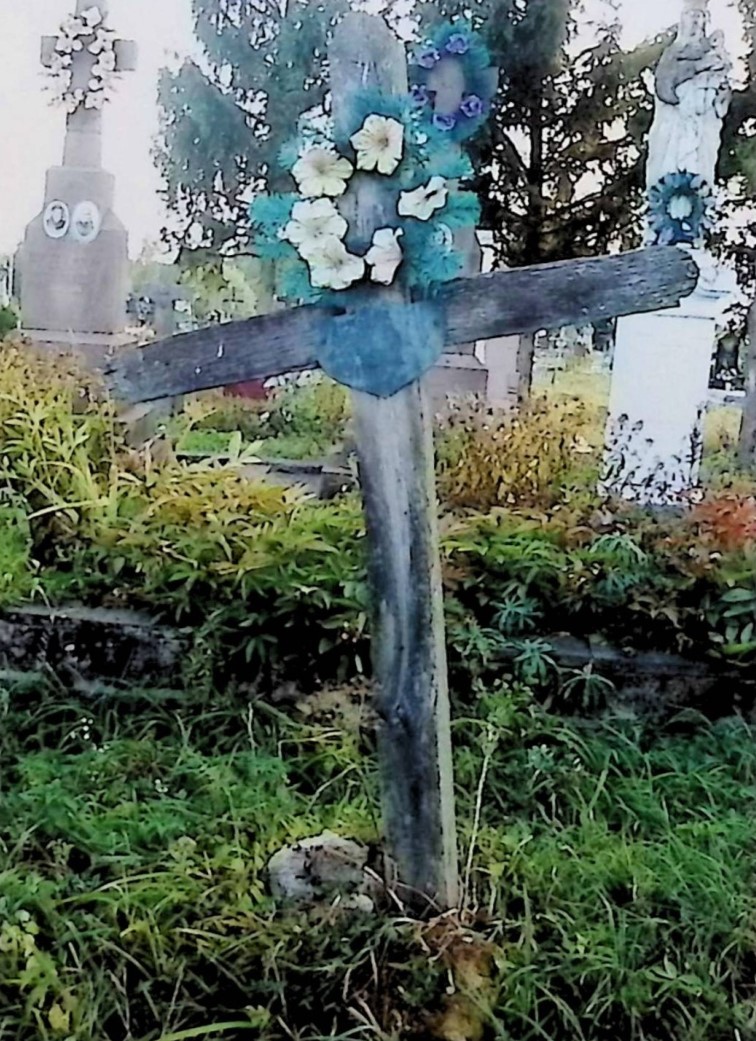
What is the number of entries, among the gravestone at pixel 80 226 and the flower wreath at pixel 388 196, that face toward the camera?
2

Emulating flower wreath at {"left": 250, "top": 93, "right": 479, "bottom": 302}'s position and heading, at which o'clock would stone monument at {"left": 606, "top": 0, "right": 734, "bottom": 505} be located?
The stone monument is roughly at 7 o'clock from the flower wreath.

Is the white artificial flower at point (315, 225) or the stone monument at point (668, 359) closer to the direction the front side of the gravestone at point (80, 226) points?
the white artificial flower

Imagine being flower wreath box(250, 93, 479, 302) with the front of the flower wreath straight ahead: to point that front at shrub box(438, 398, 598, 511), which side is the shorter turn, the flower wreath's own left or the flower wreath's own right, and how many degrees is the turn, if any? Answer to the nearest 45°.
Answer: approximately 180°

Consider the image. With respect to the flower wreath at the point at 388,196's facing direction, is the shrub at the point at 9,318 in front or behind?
behind

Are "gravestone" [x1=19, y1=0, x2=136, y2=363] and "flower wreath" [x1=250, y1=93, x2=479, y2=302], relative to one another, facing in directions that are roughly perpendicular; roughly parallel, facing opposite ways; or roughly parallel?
roughly parallel

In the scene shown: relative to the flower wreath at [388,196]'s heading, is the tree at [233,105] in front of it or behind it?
behind

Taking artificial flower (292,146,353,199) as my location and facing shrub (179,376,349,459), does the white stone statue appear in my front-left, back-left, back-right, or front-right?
front-right

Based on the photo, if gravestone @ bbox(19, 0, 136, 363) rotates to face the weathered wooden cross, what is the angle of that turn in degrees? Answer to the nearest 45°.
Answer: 0° — it already faces it

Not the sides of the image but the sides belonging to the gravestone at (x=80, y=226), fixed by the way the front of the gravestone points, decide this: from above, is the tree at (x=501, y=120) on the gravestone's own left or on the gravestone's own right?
on the gravestone's own left

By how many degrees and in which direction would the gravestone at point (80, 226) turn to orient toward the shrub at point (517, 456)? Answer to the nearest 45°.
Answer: approximately 90° to its left

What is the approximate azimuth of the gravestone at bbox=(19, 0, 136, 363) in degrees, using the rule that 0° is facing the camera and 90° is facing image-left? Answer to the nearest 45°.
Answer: approximately 0°

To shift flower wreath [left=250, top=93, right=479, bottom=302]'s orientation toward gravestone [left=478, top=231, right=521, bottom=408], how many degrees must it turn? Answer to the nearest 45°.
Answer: approximately 180°

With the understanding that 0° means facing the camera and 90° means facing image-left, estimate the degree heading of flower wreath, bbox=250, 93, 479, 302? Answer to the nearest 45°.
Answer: approximately 0°
